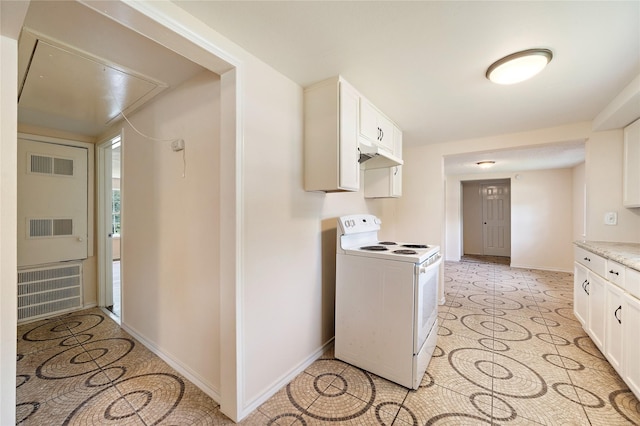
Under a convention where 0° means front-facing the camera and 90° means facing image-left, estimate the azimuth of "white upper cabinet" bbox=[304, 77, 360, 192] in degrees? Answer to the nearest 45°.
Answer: approximately 315°

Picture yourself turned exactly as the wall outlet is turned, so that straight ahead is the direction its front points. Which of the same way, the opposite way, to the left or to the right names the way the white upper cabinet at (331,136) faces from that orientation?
to the left

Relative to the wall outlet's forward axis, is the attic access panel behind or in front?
in front

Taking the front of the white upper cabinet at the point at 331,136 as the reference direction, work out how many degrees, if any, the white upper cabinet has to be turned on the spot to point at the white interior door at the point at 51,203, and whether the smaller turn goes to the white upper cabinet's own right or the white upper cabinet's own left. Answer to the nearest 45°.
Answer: approximately 135° to the white upper cabinet's own right

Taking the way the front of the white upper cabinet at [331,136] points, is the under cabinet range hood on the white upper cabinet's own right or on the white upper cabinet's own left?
on the white upper cabinet's own left

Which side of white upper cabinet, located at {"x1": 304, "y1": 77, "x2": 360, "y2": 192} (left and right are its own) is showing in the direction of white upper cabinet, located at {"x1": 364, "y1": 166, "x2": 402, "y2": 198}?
left

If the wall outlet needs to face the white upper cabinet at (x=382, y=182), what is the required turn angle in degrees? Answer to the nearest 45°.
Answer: approximately 45° to its right

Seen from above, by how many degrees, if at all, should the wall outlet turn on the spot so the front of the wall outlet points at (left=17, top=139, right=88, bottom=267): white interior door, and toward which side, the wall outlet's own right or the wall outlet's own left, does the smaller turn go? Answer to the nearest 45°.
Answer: approximately 45° to the wall outlet's own right

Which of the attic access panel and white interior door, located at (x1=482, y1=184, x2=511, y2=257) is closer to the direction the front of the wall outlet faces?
the attic access panel
